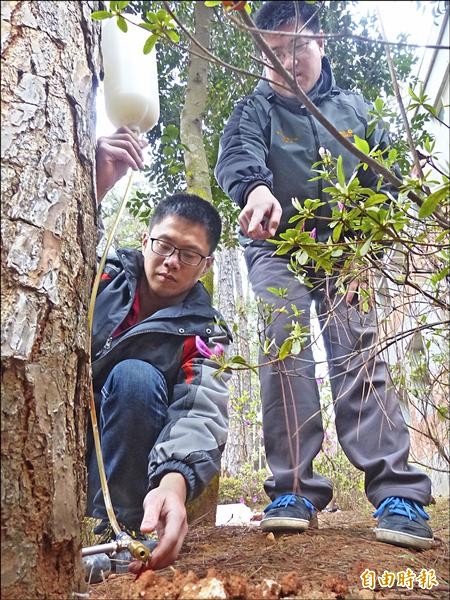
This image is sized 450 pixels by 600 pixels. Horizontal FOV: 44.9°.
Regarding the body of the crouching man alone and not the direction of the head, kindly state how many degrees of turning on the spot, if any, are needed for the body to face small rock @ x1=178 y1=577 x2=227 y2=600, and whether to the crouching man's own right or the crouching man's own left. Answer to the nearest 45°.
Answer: approximately 45° to the crouching man's own left

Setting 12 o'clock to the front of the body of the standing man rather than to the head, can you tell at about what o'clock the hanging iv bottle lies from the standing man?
The hanging iv bottle is roughly at 1 o'clock from the standing man.

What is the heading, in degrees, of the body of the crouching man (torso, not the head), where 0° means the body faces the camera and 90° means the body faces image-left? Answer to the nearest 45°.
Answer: approximately 45°

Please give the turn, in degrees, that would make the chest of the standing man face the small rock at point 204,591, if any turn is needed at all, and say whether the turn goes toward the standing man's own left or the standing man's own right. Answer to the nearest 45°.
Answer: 0° — they already face it

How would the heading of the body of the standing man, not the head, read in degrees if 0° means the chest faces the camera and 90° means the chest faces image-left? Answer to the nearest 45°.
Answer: approximately 0°
